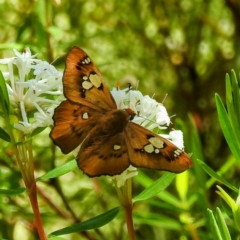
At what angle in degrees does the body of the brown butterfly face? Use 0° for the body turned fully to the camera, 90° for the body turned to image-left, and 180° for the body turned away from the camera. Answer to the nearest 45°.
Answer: approximately 225°
